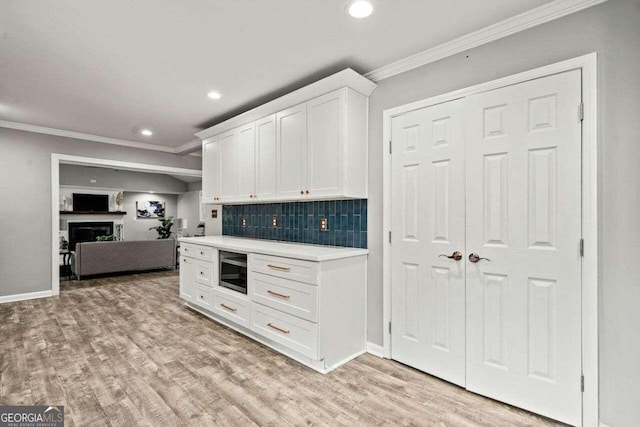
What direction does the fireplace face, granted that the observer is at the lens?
facing the viewer

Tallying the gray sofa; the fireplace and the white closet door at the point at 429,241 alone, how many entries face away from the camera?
1

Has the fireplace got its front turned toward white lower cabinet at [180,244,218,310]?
yes

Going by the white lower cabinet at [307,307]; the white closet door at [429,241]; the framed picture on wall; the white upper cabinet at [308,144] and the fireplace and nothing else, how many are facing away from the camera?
0

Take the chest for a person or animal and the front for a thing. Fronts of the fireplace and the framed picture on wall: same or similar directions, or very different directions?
same or similar directions

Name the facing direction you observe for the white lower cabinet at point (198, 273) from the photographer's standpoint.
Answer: facing the viewer and to the left of the viewer

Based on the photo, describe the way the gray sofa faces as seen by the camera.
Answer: facing away from the viewer

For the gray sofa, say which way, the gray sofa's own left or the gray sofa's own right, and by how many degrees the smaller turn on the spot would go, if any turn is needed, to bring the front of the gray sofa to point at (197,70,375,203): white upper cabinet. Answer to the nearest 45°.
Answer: approximately 180°

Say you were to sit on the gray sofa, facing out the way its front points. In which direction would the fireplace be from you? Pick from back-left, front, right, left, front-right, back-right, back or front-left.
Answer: front

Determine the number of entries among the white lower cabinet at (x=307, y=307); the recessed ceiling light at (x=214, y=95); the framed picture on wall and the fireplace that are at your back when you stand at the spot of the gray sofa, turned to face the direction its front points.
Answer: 2

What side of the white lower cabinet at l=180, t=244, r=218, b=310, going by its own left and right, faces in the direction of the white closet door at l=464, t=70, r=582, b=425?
left

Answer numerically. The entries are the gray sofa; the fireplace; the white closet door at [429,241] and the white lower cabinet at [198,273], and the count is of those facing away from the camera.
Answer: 1

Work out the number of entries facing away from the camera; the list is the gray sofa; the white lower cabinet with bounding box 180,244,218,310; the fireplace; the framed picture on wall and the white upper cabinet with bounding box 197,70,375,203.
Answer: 1

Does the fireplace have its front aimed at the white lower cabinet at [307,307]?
yes

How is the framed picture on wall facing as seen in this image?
toward the camera

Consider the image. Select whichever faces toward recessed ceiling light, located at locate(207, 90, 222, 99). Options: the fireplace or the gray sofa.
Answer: the fireplace

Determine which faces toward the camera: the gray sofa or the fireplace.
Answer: the fireplace
